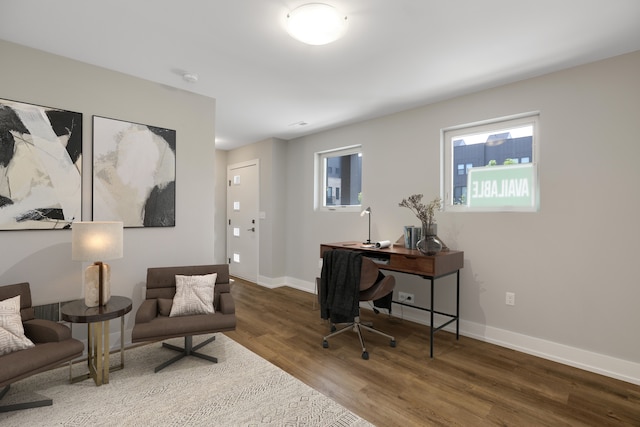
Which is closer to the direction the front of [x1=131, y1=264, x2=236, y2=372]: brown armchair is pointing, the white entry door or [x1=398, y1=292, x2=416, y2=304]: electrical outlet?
the electrical outlet

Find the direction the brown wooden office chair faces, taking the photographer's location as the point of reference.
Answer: facing away from the viewer and to the right of the viewer

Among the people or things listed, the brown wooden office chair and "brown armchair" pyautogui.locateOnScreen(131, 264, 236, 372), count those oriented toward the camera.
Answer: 1

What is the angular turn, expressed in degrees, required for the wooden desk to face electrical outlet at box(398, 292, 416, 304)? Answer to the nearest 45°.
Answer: approximately 135° to its right

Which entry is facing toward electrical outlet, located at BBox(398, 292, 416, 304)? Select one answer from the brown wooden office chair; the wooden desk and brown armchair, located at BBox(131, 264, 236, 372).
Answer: the brown wooden office chair

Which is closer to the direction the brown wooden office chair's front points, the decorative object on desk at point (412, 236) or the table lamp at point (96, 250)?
the decorative object on desk

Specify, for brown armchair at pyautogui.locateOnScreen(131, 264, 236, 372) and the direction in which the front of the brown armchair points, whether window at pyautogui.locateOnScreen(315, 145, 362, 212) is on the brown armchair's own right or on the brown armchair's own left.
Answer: on the brown armchair's own left

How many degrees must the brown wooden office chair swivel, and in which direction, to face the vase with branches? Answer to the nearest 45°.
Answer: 0° — it already faces it

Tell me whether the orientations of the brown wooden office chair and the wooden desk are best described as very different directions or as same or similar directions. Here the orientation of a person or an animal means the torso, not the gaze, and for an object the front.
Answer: very different directions

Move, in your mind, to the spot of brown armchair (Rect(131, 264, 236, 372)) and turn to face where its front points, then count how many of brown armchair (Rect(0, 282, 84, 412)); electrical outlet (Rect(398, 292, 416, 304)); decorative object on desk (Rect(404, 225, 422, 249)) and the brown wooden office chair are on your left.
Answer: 3

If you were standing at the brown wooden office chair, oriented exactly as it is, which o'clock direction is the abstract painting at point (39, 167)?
The abstract painting is roughly at 7 o'clock from the brown wooden office chair.

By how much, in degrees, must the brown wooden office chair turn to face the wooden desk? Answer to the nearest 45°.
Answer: approximately 45° to its right
